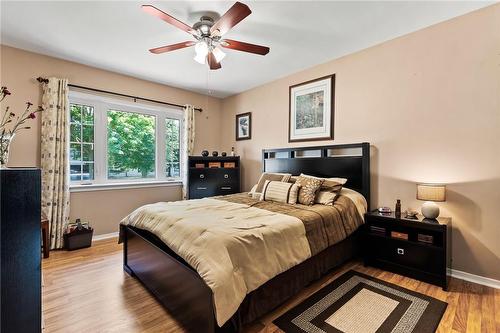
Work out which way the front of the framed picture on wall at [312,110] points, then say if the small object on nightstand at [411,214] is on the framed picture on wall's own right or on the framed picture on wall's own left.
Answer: on the framed picture on wall's own left

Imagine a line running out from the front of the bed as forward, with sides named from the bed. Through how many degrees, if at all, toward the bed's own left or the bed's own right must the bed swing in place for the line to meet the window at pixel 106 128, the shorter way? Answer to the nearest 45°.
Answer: approximately 90° to the bed's own right

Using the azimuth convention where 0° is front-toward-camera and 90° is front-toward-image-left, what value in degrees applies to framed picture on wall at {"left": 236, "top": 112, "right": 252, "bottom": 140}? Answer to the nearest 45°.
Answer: approximately 45°

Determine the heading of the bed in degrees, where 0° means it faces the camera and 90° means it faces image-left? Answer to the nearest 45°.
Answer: approximately 45°

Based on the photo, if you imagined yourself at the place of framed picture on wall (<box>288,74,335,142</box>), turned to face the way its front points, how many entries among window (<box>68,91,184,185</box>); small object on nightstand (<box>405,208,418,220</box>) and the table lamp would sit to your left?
2

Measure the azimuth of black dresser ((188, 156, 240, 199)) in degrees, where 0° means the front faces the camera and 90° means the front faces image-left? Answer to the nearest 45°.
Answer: approximately 0°

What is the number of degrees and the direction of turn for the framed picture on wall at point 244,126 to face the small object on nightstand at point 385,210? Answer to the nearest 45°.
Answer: approximately 90° to its left

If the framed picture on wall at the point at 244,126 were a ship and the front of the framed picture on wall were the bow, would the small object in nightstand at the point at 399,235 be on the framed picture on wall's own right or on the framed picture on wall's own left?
on the framed picture on wall's own left

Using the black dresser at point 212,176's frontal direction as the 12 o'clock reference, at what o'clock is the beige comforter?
The beige comforter is roughly at 12 o'clock from the black dresser.

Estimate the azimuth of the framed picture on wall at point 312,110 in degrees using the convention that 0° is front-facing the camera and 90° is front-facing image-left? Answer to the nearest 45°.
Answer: approximately 45°

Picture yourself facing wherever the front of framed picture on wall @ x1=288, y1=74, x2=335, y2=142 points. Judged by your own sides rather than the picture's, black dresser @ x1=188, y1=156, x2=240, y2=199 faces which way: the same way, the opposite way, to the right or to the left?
to the left
